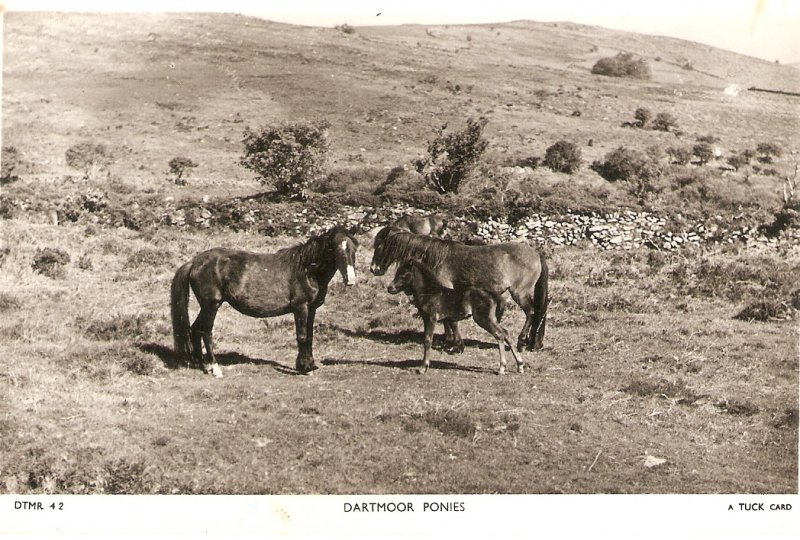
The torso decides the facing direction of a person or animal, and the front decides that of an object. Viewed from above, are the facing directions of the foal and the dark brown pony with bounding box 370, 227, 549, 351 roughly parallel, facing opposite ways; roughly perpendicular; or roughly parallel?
roughly parallel

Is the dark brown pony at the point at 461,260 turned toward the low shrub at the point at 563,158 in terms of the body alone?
no

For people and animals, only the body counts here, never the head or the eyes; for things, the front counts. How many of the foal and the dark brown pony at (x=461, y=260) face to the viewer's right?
0

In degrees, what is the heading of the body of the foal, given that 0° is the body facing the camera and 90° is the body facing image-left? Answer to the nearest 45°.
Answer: approximately 90°

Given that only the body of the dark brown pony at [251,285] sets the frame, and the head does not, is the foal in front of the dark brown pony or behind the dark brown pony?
in front

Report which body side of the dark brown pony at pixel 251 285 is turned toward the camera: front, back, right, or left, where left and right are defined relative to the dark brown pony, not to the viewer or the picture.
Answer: right

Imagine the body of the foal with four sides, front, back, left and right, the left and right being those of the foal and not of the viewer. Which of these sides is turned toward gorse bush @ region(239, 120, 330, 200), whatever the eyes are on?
right

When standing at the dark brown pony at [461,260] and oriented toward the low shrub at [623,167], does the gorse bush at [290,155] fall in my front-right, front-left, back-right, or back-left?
front-left

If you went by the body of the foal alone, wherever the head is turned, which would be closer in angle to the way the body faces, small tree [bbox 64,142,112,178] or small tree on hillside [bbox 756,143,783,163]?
the small tree [bbox 64,142,112,178]

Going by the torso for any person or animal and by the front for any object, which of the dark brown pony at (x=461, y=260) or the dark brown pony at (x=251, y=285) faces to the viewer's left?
the dark brown pony at (x=461, y=260)

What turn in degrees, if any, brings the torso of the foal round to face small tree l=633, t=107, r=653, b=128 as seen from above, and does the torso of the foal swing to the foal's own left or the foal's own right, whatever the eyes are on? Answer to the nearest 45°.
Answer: approximately 90° to the foal's own right

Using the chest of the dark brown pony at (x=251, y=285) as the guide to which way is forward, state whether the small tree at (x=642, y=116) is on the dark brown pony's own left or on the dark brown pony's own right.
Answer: on the dark brown pony's own left

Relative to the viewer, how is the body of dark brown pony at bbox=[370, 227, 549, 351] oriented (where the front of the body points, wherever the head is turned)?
to the viewer's left

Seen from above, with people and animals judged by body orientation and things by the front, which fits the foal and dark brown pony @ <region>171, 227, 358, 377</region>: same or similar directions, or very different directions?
very different directions

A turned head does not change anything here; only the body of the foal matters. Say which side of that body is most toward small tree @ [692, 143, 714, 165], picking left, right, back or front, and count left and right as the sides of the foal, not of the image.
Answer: right
